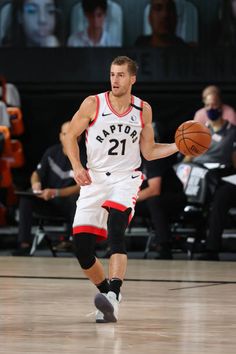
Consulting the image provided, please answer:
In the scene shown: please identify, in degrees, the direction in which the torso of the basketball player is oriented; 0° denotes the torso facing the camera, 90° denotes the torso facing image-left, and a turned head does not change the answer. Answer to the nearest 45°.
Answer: approximately 0°

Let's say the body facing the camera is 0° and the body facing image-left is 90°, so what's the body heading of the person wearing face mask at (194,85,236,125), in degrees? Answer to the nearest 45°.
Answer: approximately 0°

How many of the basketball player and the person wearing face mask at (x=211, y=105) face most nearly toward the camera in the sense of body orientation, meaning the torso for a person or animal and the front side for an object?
2
